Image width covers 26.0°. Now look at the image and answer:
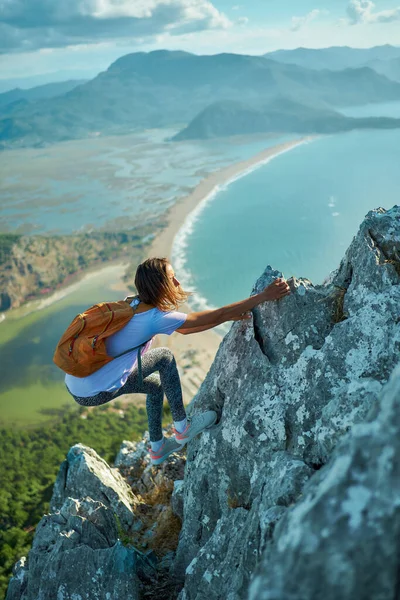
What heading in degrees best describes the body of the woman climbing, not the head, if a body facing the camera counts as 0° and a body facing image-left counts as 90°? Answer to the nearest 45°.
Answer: approximately 270°

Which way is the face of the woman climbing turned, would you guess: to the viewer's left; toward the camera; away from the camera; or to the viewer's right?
to the viewer's right

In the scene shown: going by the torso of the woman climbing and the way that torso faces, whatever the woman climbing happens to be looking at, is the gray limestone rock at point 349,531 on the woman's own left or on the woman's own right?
on the woman's own right
